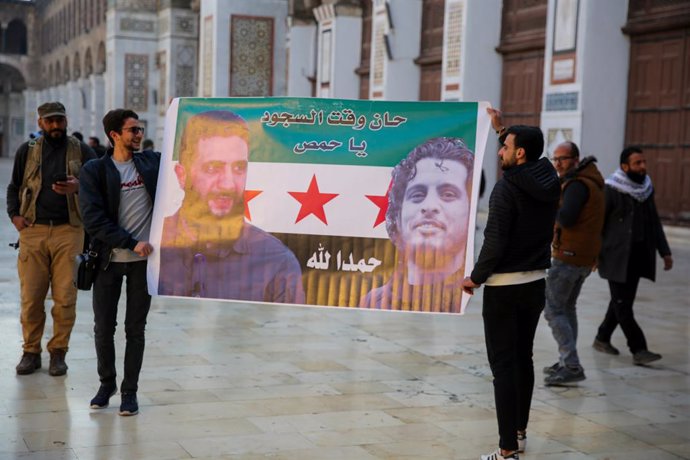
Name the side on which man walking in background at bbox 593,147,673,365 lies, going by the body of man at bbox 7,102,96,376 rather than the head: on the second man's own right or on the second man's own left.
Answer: on the second man's own left

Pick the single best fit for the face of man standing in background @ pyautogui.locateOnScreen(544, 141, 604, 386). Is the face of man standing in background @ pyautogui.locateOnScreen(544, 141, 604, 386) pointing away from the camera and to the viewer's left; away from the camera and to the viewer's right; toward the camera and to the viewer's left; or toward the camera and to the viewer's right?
toward the camera and to the viewer's left

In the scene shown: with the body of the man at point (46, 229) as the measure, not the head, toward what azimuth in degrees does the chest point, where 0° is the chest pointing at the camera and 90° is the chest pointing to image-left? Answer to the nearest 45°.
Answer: approximately 0°

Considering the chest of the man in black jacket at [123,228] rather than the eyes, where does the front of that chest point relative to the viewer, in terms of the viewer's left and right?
facing the viewer and to the right of the viewer

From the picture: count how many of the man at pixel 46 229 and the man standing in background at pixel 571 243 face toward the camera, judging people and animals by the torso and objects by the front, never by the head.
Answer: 1

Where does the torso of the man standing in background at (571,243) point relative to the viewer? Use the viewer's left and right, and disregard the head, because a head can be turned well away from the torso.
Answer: facing to the left of the viewer

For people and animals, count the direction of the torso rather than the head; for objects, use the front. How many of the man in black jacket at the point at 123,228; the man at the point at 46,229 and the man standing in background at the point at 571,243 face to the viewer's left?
1

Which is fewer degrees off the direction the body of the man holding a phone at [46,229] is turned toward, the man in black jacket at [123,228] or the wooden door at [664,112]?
the man in black jacket

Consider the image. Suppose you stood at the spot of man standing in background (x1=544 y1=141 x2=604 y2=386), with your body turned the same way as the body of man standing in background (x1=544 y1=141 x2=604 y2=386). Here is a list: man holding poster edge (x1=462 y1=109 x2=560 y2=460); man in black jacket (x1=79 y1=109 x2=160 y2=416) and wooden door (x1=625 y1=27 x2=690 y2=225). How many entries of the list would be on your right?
1

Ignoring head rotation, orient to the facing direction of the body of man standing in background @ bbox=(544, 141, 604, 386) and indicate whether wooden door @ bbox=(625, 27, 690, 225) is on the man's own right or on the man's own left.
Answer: on the man's own right

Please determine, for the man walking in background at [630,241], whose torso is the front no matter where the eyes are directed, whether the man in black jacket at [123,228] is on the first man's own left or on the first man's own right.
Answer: on the first man's own right
